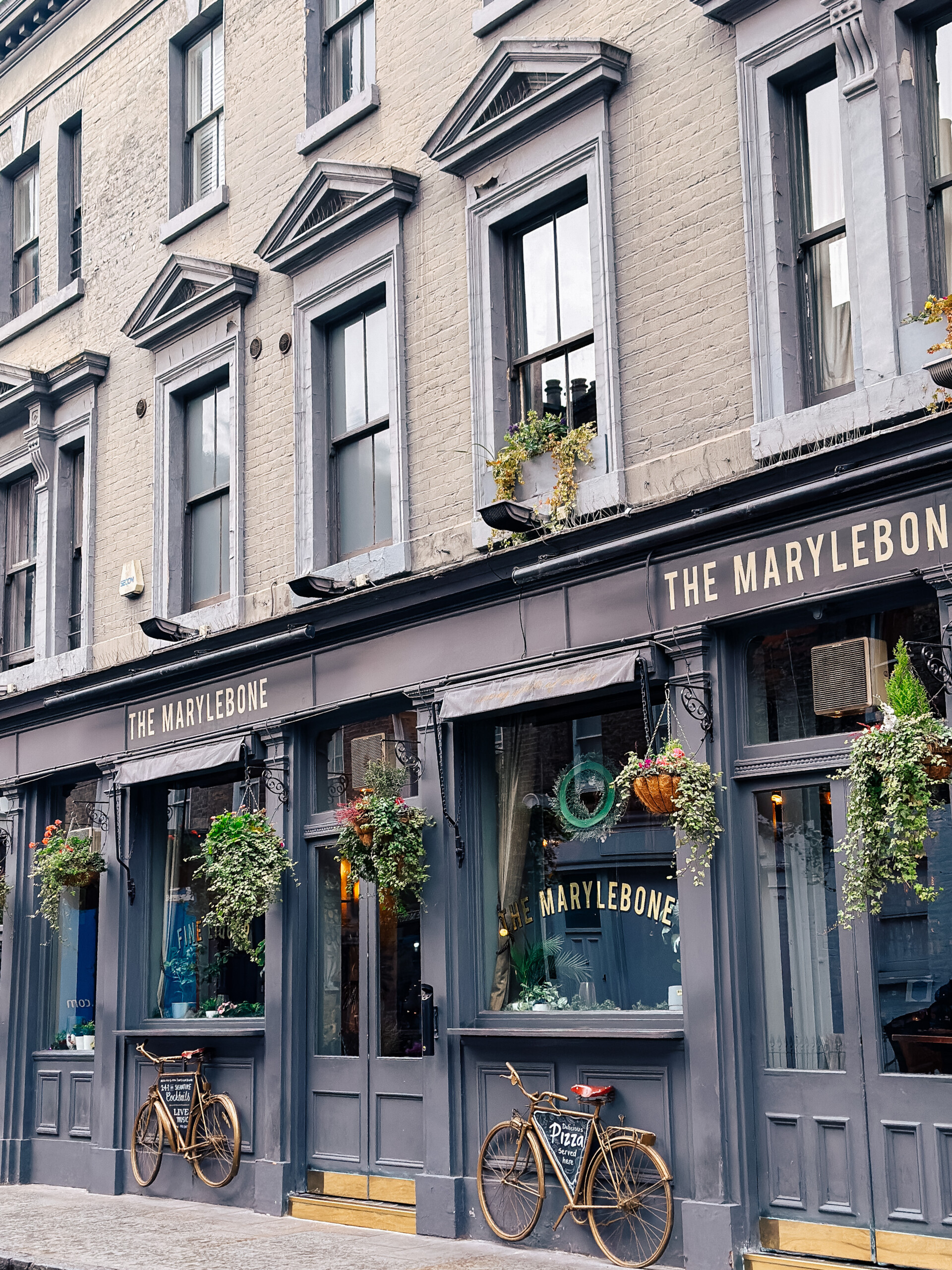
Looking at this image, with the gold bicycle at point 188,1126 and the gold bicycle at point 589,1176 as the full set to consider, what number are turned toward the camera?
0

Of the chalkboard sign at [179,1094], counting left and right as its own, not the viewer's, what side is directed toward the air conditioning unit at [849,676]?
left

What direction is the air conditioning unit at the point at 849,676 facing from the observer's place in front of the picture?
facing the viewer and to the left of the viewer

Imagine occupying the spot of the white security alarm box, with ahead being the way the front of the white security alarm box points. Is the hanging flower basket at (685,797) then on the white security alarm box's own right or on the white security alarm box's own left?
on the white security alarm box's own left

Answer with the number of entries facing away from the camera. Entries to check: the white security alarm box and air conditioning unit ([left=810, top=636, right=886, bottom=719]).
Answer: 0

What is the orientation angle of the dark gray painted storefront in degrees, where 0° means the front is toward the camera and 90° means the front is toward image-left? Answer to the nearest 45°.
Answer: approximately 45°

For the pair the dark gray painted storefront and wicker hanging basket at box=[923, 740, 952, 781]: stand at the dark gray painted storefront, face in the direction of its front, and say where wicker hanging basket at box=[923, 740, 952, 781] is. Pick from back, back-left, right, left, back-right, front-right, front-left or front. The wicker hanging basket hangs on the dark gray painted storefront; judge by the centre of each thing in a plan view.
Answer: left

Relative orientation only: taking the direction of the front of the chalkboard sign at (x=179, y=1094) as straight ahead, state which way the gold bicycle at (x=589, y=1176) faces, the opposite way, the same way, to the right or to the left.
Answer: to the right

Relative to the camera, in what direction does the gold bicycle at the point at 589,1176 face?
facing away from the viewer and to the left of the viewer
